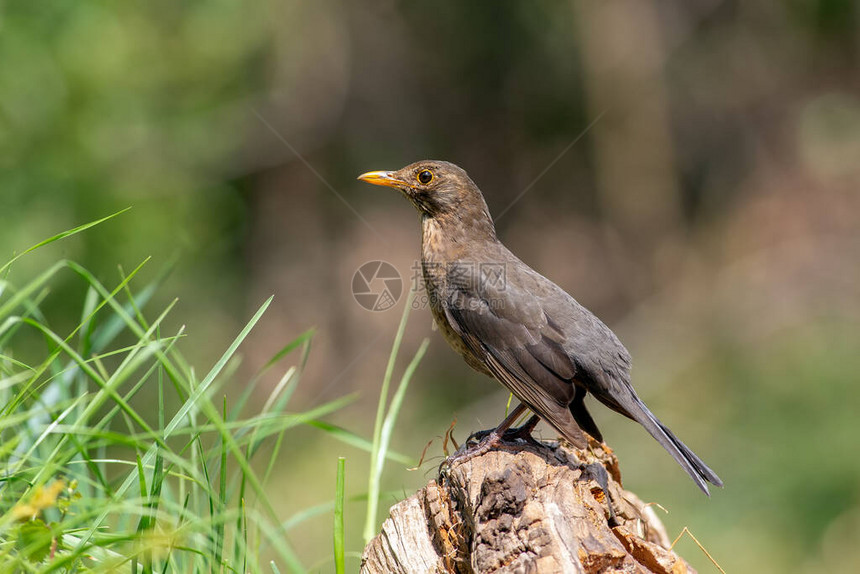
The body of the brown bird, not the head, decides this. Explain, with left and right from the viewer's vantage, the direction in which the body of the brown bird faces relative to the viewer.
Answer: facing to the left of the viewer
